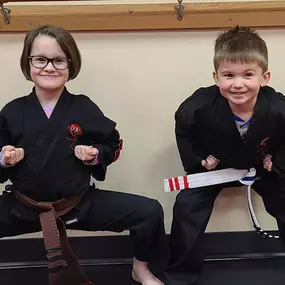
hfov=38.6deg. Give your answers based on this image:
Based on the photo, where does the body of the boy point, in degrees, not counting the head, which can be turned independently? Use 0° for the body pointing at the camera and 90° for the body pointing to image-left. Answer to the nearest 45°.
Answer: approximately 0°
